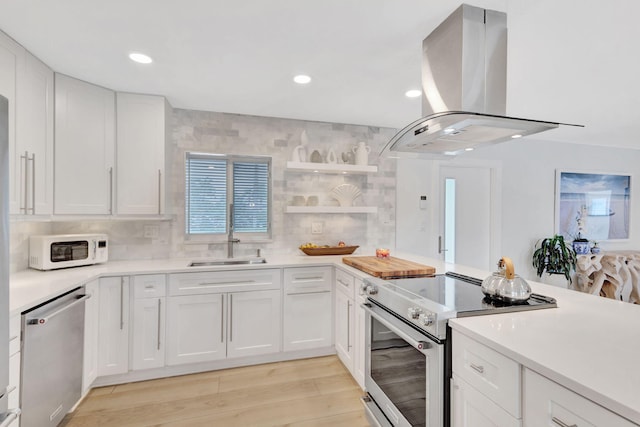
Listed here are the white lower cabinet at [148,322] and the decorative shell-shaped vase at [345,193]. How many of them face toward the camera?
2

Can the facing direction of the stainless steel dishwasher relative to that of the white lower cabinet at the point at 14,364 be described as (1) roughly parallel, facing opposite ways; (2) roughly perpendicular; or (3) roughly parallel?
roughly parallel

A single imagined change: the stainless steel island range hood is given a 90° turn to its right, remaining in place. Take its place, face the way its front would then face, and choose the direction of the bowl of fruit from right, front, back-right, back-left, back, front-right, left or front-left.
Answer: front

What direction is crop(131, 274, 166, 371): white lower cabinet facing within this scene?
toward the camera

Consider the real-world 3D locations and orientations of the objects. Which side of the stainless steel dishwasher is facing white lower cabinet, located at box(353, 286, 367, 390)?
front

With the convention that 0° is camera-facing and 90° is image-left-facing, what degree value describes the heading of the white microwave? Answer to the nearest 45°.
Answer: approximately 315°

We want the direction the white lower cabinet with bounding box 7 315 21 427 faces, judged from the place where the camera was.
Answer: facing the viewer and to the right of the viewer

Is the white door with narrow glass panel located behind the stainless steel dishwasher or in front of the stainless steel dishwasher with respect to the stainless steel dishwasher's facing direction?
in front

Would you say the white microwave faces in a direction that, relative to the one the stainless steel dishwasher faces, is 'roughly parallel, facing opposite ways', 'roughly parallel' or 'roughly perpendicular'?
roughly parallel

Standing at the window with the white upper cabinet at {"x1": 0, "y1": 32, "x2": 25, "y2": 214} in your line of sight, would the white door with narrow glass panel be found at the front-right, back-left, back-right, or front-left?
back-left

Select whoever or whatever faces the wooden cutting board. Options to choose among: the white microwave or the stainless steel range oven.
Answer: the white microwave

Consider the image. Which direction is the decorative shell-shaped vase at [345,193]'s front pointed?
toward the camera

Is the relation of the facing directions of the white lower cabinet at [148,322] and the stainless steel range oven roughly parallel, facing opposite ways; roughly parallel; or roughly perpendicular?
roughly perpendicular

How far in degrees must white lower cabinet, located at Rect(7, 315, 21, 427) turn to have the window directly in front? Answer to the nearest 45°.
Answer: approximately 90° to its left

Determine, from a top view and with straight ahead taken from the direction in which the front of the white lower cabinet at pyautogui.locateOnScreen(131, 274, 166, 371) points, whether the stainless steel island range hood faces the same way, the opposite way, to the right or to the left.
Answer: to the right

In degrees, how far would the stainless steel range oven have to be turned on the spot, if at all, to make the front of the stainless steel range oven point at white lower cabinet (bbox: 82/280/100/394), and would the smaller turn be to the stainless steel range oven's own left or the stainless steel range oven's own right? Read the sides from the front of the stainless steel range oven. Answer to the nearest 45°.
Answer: approximately 45° to the stainless steel range oven's own right
